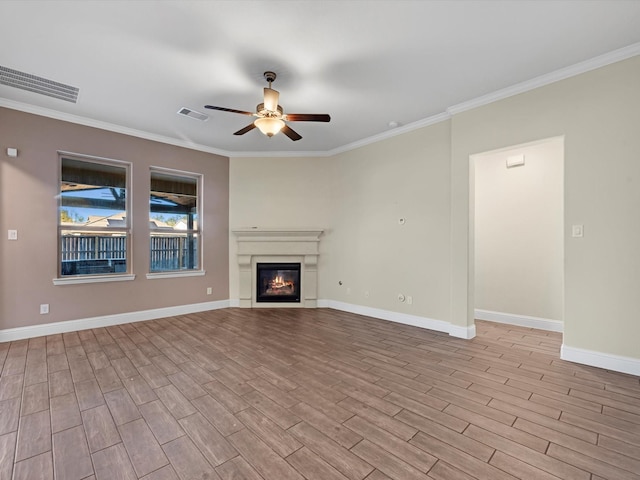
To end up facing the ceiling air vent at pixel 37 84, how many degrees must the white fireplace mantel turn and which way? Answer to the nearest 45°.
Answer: approximately 45° to its right

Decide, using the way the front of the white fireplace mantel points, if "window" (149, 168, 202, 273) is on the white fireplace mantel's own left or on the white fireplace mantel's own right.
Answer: on the white fireplace mantel's own right

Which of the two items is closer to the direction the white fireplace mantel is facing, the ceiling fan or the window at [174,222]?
the ceiling fan

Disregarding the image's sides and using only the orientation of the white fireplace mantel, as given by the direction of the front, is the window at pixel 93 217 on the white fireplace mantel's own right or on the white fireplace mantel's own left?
on the white fireplace mantel's own right

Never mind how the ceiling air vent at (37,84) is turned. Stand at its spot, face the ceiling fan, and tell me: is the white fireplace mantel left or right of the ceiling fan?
left

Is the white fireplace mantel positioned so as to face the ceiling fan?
yes

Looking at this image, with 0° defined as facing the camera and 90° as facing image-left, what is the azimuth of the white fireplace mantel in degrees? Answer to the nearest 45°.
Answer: approximately 0°

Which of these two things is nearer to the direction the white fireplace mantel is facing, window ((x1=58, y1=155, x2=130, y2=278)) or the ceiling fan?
the ceiling fan
